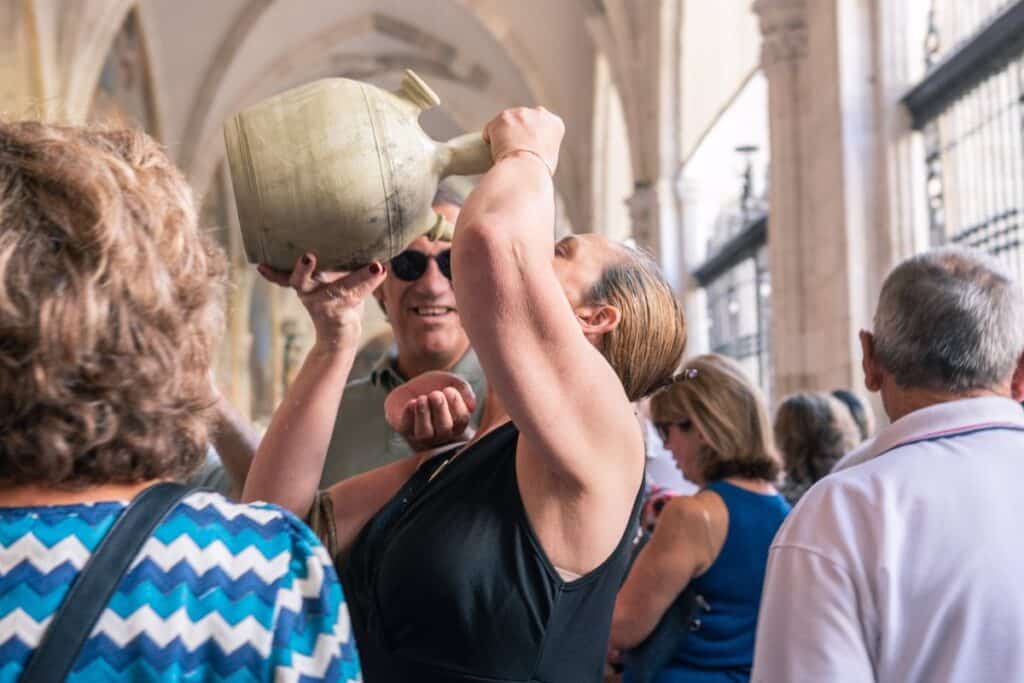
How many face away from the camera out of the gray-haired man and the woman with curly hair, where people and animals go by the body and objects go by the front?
2

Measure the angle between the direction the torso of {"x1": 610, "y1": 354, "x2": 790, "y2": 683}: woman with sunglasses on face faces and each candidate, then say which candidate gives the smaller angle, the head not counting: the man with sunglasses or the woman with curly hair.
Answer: the man with sunglasses

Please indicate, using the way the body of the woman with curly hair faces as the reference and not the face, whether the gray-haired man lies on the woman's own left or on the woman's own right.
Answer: on the woman's own right

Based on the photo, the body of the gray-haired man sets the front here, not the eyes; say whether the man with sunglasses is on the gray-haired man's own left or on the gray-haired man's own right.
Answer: on the gray-haired man's own left

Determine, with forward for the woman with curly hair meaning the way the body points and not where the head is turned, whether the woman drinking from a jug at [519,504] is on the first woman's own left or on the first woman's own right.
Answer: on the first woman's own right

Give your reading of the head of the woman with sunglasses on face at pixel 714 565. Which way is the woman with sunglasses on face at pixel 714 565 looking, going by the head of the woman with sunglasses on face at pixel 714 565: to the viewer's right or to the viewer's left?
to the viewer's left

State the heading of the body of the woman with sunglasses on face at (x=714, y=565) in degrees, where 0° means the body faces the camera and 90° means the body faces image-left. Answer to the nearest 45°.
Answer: approximately 135°

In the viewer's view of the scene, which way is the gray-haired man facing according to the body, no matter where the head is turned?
away from the camera

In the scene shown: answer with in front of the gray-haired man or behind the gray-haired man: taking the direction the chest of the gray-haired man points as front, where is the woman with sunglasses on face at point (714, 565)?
in front

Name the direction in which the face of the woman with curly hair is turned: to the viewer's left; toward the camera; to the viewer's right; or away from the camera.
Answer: away from the camera

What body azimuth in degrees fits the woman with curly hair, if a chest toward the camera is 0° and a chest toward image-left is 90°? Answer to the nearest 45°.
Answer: approximately 180°
